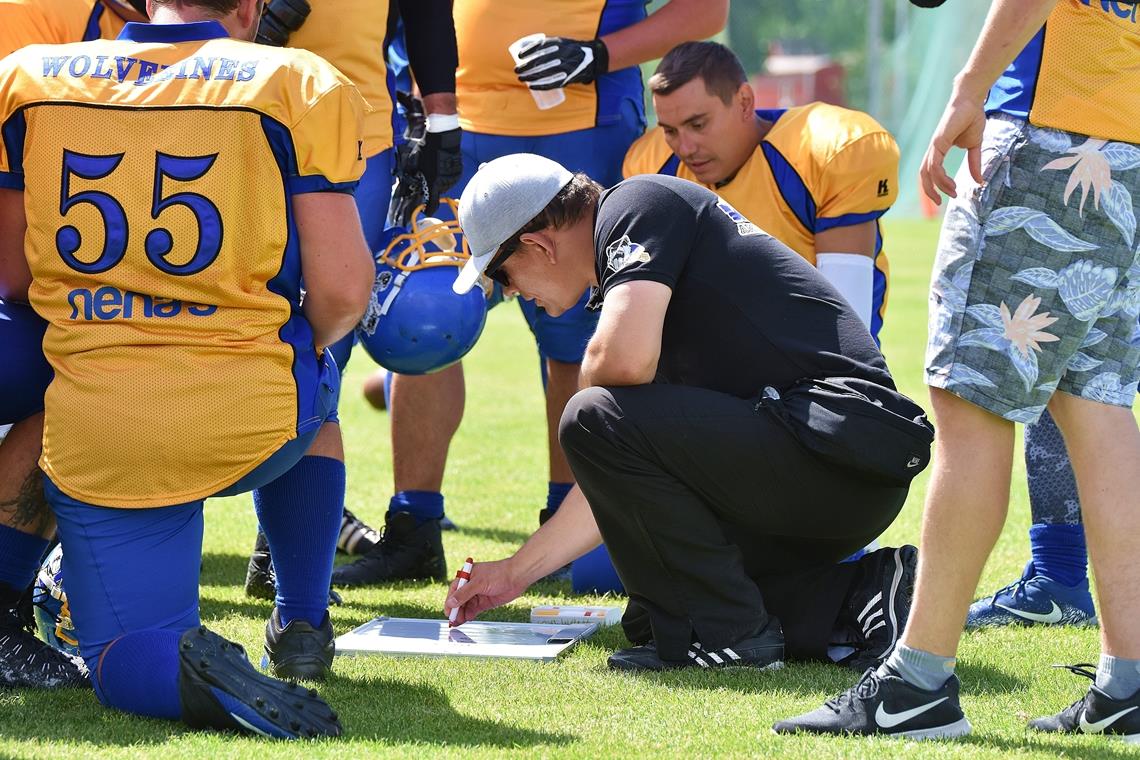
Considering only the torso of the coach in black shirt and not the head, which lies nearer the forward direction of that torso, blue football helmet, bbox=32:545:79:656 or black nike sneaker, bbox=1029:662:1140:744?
the blue football helmet

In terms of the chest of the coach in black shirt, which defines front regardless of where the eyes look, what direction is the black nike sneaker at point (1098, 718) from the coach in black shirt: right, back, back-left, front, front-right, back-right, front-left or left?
back-left

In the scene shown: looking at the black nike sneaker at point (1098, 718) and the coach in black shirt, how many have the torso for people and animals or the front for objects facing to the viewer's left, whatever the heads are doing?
2

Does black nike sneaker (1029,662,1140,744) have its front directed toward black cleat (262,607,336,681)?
yes

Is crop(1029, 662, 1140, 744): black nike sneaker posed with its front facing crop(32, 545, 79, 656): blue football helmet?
yes

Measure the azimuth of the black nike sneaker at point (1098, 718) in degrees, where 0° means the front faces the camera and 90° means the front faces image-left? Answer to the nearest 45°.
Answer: approximately 90°

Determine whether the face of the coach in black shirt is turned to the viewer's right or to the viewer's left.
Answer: to the viewer's left

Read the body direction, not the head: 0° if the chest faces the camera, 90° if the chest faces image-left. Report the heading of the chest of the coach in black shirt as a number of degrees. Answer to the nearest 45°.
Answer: approximately 90°

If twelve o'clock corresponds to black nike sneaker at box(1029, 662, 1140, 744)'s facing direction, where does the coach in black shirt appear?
The coach in black shirt is roughly at 1 o'clock from the black nike sneaker.

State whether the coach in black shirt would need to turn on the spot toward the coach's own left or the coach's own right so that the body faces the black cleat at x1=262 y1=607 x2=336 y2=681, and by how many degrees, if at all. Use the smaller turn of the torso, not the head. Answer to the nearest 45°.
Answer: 0° — they already face it

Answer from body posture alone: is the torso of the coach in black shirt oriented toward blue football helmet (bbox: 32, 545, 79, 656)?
yes
